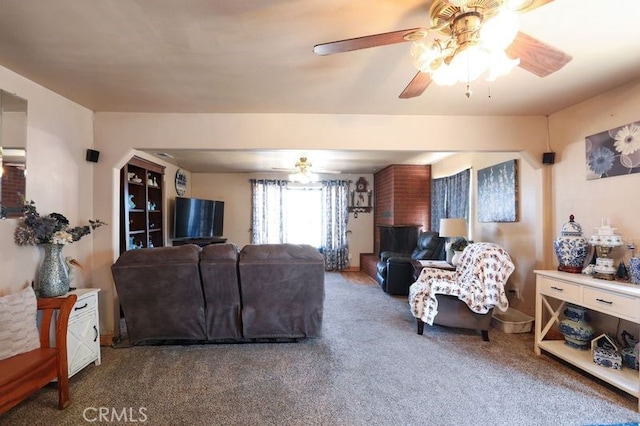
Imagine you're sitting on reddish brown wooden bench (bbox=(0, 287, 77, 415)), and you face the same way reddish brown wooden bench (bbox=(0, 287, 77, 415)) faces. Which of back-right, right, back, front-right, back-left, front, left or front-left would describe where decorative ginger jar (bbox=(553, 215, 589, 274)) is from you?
front

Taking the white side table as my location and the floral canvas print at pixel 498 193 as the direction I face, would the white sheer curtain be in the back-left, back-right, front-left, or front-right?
front-left

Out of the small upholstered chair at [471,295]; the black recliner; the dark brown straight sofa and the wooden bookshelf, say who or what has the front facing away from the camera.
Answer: the dark brown straight sofa

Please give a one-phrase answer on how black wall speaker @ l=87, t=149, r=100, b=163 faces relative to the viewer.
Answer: facing the viewer and to the right of the viewer

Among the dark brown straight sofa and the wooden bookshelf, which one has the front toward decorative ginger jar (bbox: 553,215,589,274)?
the wooden bookshelf

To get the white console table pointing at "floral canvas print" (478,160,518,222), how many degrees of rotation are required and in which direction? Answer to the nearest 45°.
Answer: approximately 90° to its right

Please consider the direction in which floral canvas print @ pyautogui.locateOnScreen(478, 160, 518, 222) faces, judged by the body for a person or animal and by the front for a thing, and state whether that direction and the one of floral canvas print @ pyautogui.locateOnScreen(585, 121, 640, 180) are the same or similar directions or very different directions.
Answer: same or similar directions

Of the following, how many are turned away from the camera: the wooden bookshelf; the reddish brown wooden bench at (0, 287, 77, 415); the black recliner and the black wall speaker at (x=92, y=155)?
0

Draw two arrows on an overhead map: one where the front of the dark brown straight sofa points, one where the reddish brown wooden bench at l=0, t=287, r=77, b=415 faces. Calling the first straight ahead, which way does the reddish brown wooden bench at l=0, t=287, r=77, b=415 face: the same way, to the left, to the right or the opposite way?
to the right

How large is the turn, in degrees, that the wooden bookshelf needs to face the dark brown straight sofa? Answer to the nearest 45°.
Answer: approximately 45° to its right

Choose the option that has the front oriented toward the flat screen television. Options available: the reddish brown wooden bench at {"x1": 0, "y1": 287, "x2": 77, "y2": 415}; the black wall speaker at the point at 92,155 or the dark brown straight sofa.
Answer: the dark brown straight sofa

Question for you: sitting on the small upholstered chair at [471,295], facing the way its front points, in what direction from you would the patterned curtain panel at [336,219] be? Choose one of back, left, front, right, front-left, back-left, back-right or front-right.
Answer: front-right

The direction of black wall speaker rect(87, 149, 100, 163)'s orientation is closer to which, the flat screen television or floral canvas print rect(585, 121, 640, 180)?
the floral canvas print

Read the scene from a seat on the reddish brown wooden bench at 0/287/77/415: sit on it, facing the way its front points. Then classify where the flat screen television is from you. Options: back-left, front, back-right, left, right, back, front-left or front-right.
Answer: left

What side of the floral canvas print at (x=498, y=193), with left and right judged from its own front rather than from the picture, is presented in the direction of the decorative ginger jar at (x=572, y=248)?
left

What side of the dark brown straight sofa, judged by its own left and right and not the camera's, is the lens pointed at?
back
